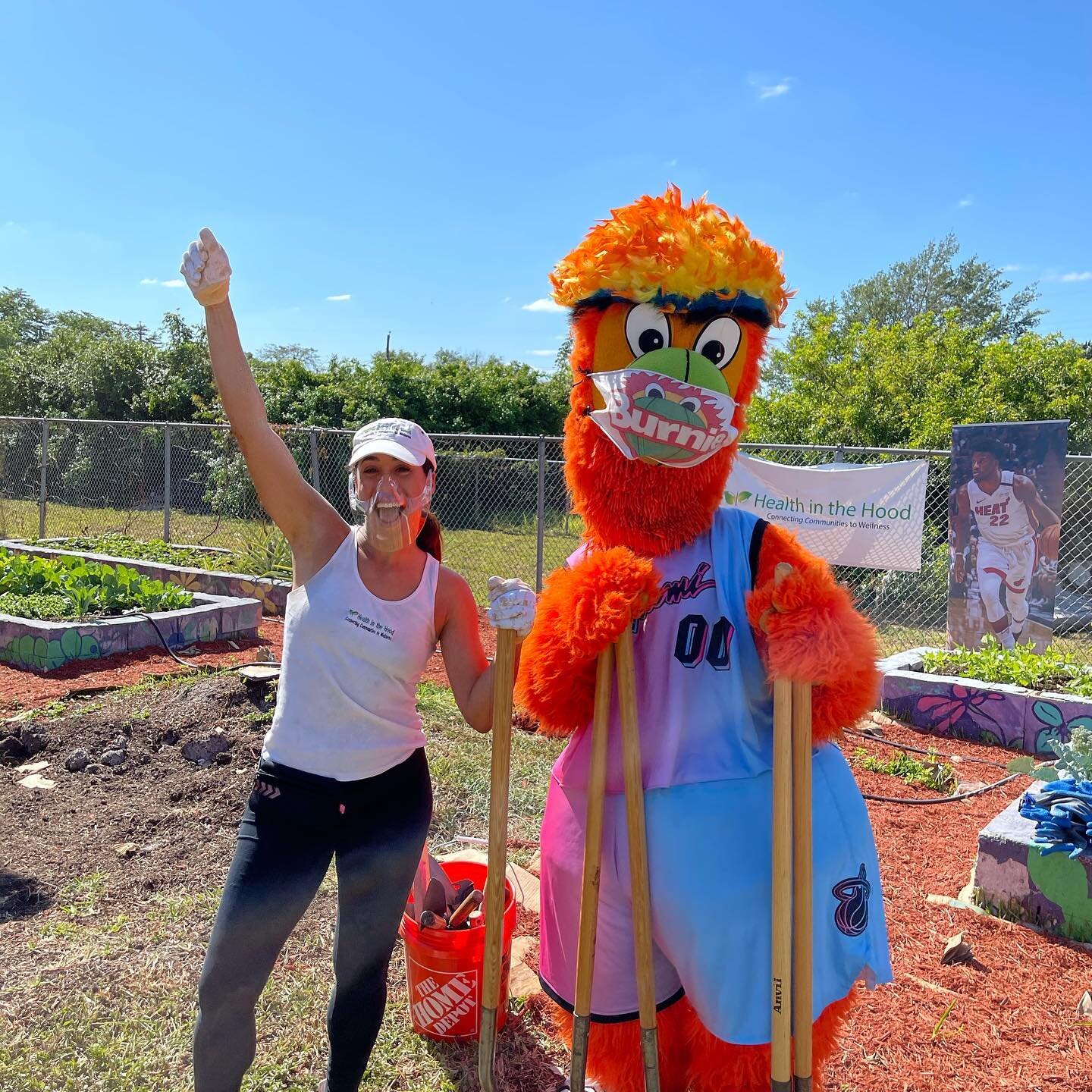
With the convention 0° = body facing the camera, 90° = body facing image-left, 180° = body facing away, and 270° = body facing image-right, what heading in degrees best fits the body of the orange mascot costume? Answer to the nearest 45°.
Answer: approximately 0°

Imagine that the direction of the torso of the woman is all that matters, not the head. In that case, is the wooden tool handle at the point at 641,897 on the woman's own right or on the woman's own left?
on the woman's own left

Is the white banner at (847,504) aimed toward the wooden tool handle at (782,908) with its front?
yes

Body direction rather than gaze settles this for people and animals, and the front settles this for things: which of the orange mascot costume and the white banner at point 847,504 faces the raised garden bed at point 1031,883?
the white banner

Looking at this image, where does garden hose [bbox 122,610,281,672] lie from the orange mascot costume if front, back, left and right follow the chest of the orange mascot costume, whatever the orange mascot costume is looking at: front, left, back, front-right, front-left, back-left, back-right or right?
back-right
